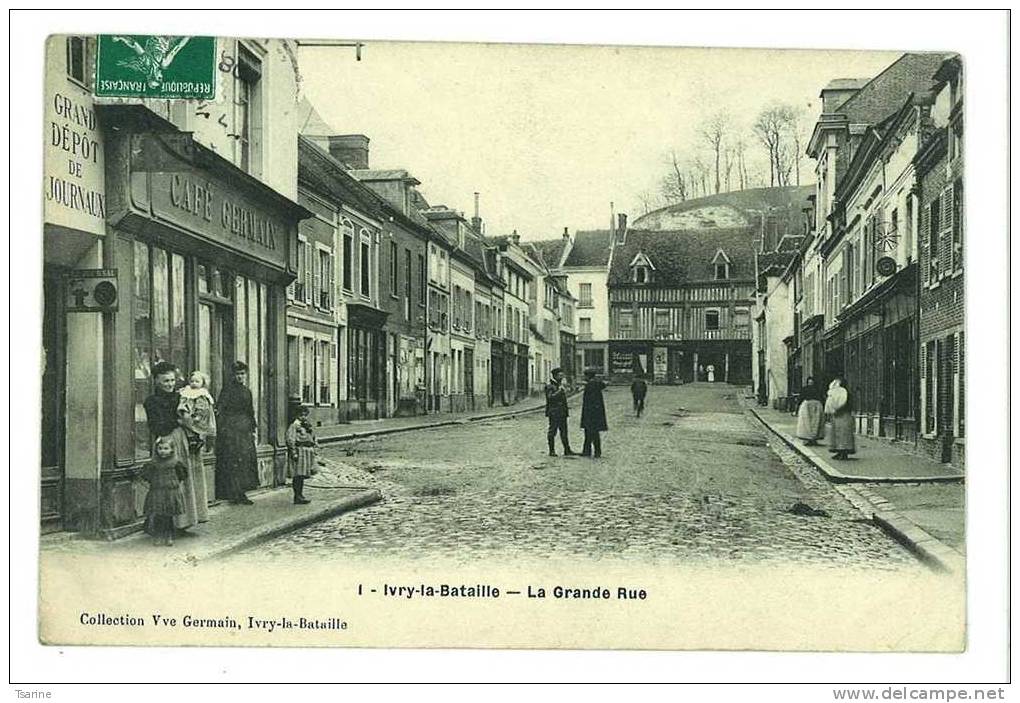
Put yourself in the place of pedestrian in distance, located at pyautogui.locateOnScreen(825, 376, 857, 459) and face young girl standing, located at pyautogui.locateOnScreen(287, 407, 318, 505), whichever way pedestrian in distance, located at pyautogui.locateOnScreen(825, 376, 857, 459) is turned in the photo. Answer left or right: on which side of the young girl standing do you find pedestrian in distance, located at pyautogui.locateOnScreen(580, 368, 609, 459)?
right
